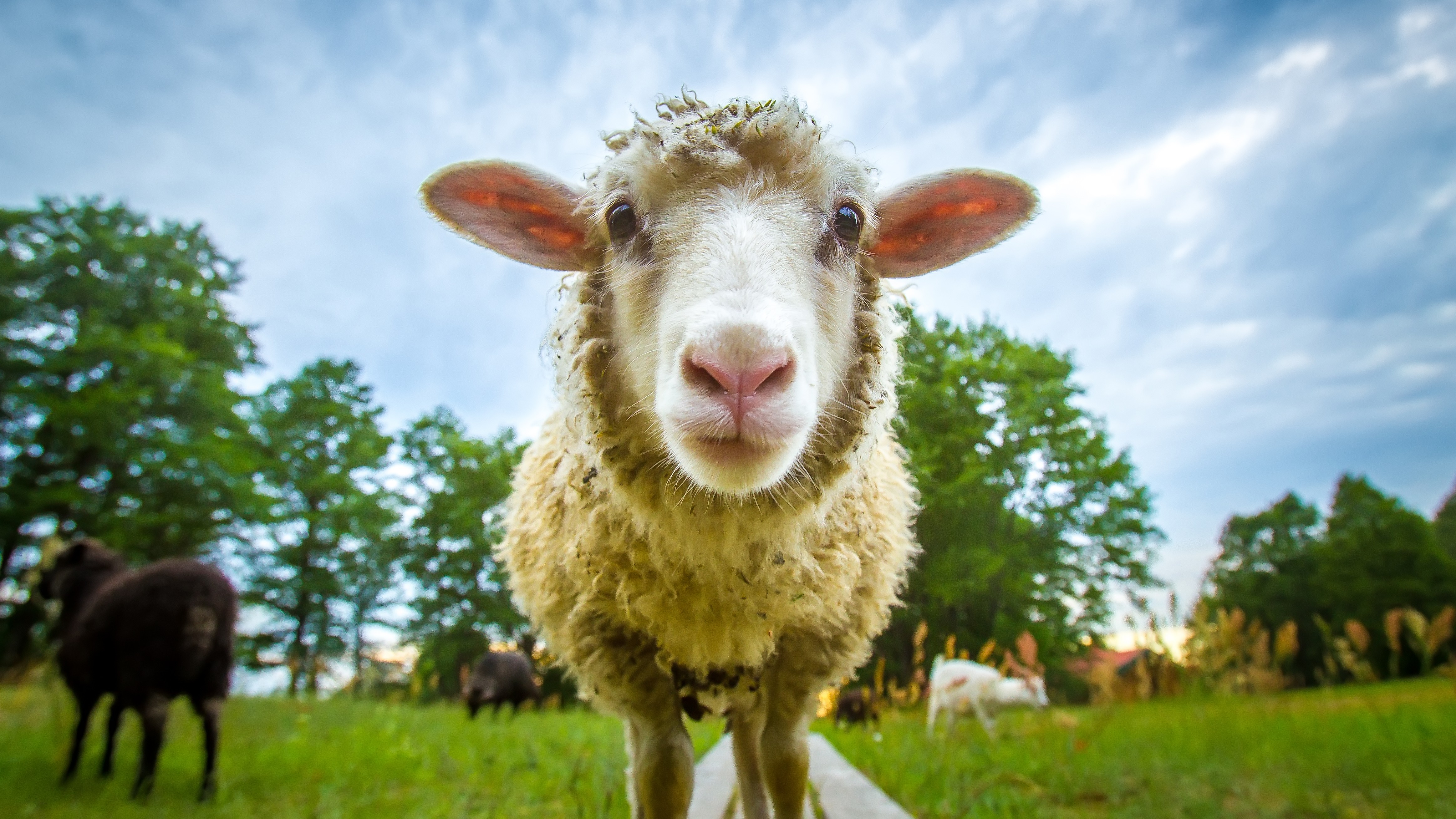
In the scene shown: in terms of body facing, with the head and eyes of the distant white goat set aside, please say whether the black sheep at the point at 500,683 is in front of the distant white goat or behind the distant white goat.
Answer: behind

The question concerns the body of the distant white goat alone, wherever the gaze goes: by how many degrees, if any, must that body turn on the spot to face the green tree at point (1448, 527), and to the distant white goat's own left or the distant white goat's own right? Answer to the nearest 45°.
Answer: approximately 45° to the distant white goat's own left

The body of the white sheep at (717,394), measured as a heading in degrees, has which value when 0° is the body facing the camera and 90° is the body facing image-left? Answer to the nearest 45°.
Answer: approximately 0°

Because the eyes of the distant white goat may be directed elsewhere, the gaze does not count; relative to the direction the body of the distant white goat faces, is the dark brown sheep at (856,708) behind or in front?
behind

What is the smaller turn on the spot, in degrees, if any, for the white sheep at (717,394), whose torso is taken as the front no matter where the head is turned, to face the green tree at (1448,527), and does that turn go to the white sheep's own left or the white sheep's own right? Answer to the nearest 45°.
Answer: approximately 135° to the white sheep's own left

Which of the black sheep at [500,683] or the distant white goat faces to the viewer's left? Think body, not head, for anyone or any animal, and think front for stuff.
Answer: the black sheep

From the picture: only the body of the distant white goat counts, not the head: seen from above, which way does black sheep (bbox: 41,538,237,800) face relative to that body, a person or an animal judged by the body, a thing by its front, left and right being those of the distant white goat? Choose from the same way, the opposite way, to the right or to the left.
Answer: the opposite way

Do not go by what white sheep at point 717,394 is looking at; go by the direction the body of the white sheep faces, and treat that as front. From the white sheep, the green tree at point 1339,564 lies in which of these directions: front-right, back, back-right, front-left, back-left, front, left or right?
back-left

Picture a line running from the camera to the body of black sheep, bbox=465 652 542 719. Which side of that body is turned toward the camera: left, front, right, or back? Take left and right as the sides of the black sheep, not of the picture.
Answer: left

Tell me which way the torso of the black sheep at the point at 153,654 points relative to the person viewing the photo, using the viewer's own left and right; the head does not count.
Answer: facing away from the viewer and to the left of the viewer

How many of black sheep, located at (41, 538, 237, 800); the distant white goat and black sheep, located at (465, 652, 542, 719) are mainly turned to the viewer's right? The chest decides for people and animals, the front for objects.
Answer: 1

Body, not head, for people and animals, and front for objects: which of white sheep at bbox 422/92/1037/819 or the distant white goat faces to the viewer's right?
the distant white goat

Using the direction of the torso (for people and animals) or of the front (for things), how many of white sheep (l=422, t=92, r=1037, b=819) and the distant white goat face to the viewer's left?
0

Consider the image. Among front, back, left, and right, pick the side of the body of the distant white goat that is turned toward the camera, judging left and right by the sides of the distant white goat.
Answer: right

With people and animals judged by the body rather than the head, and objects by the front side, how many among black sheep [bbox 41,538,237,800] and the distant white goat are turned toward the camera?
0
